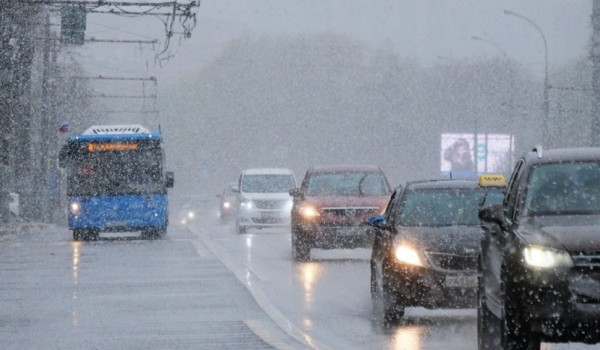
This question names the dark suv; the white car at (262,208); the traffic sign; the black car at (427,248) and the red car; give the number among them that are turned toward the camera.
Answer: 4

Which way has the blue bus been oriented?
toward the camera

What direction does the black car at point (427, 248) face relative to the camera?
toward the camera

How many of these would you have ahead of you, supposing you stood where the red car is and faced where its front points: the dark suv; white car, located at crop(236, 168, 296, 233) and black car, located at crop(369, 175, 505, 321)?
2

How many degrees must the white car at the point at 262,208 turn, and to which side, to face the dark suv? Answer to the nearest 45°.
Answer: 0° — it already faces it

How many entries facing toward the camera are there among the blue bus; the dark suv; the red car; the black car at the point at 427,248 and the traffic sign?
4

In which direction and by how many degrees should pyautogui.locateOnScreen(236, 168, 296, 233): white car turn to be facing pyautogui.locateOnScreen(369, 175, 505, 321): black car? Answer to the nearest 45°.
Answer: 0° — it already faces it

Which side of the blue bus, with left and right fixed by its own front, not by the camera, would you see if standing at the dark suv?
front

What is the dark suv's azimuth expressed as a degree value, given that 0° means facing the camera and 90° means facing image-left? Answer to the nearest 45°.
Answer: approximately 0°

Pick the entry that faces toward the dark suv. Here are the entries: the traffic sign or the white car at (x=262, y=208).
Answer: the white car

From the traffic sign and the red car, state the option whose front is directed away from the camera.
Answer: the traffic sign

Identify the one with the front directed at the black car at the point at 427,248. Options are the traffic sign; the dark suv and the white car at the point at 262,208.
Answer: the white car

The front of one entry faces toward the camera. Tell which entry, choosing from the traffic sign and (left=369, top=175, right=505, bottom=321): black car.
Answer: the black car

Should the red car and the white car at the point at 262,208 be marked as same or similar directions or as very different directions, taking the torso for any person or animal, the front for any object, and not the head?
same or similar directions

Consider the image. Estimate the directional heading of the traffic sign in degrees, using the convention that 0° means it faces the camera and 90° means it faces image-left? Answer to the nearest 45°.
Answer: approximately 180°

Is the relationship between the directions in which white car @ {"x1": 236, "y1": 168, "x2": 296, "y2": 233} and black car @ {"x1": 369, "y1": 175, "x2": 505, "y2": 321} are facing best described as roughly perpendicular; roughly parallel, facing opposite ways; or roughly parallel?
roughly parallel
